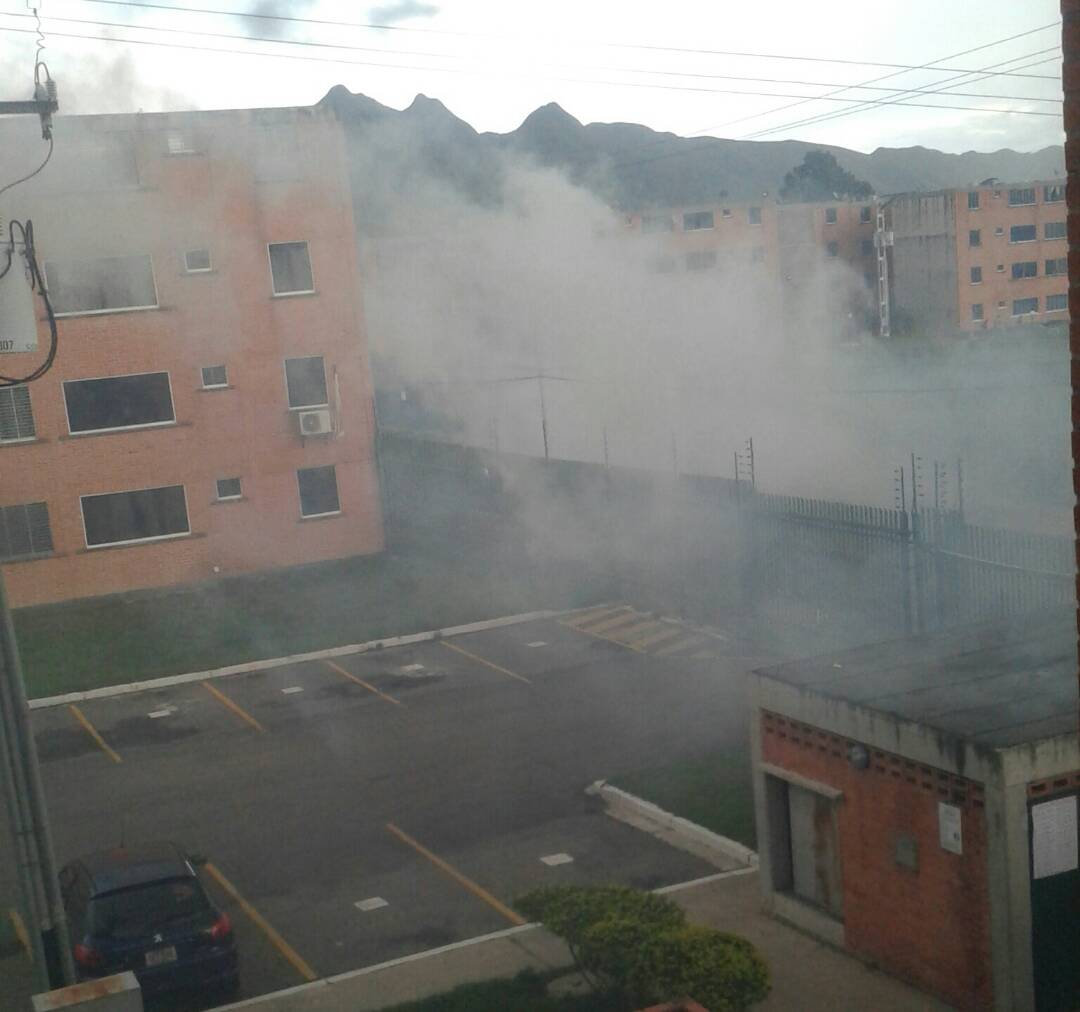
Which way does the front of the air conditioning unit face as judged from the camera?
facing the viewer

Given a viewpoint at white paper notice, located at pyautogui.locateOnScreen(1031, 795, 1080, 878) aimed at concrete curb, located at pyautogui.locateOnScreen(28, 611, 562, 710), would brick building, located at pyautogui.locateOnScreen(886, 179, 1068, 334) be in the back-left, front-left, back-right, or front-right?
front-right

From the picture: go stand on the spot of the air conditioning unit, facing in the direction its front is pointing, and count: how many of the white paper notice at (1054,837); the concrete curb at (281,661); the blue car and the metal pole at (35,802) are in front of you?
4

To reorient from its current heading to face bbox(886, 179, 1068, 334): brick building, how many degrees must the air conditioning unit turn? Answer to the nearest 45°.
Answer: approximately 135° to its left

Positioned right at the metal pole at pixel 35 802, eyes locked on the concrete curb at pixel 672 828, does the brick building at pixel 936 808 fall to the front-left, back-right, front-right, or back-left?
front-right

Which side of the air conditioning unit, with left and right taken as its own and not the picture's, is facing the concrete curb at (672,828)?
front

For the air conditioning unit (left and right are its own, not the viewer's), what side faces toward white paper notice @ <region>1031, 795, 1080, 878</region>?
front

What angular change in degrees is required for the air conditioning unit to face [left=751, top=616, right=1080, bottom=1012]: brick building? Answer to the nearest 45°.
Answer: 0° — it already faces it

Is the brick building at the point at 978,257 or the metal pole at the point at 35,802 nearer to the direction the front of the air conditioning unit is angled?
the metal pole

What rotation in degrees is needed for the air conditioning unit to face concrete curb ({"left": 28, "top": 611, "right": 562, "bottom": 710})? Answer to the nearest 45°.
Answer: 0° — it already faces it

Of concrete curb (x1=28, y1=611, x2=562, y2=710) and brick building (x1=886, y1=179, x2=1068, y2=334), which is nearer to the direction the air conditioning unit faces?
the concrete curb

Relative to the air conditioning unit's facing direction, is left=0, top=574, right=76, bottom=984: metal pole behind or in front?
in front

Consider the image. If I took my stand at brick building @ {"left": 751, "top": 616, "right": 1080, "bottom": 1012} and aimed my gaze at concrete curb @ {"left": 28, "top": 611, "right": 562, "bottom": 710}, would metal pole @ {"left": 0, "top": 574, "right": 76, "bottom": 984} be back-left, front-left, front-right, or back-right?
front-left

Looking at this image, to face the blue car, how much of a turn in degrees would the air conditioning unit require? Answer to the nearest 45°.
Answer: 0° — it already faces it

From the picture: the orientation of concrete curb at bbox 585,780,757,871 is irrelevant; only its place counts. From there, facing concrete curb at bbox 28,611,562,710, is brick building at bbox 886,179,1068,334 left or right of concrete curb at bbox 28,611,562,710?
right
